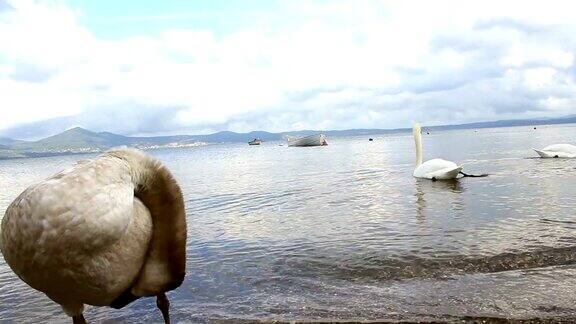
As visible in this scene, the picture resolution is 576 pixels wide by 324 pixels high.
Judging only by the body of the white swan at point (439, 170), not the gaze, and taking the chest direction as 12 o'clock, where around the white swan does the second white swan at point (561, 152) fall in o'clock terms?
The second white swan is roughly at 4 o'clock from the white swan.

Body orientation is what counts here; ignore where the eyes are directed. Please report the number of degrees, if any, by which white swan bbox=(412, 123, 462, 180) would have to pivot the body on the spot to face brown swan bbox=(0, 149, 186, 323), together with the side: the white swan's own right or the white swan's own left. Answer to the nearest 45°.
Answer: approximately 90° to the white swan's own left

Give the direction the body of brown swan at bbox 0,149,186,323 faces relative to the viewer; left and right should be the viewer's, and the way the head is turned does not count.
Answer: facing the viewer and to the right of the viewer

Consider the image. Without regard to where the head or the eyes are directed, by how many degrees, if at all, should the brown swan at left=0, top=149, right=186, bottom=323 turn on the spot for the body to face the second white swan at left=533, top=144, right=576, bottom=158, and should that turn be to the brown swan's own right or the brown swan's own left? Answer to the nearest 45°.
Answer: approximately 90° to the brown swan's own left

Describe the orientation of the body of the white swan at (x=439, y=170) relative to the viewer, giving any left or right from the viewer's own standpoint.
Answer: facing to the left of the viewer

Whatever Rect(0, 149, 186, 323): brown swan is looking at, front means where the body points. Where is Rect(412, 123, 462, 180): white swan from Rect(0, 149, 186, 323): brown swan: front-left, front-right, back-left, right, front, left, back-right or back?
left

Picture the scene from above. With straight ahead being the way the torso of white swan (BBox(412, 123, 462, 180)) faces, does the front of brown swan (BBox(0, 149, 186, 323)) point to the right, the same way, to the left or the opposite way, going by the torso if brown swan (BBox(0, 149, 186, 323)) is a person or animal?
the opposite way
